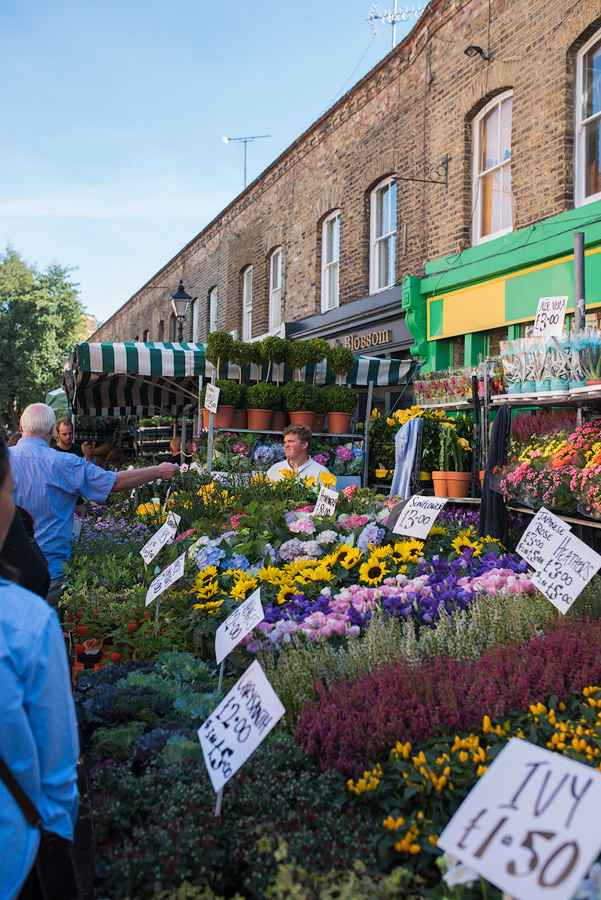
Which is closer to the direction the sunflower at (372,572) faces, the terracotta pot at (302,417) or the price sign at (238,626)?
the price sign

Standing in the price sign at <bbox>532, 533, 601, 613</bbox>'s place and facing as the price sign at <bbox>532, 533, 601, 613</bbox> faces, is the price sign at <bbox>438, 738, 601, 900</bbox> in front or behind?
in front

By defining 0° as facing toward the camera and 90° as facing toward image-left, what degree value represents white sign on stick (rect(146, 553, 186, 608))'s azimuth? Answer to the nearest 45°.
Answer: approximately 45°

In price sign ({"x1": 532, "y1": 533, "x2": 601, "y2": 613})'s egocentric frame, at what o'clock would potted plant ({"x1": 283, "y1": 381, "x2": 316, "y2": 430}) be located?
The potted plant is roughly at 5 o'clock from the price sign.

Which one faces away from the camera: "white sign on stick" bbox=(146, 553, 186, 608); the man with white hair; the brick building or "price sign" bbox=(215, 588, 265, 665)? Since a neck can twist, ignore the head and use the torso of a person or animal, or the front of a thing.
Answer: the man with white hair

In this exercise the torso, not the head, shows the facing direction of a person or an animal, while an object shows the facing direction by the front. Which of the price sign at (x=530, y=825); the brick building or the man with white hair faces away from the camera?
the man with white hair

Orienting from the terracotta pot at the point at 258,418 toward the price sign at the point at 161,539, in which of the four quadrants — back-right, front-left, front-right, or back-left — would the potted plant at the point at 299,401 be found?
back-left

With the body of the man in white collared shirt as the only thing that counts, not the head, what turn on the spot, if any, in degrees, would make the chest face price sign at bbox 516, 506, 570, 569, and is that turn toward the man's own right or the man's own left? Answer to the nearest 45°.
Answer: approximately 45° to the man's own left

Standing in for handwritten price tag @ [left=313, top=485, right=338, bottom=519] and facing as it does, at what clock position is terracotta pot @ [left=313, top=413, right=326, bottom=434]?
The terracotta pot is roughly at 6 o'clock from the handwritten price tag.

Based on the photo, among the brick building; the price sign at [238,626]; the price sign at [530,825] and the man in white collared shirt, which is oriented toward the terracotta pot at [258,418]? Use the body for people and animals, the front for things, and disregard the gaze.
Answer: the brick building

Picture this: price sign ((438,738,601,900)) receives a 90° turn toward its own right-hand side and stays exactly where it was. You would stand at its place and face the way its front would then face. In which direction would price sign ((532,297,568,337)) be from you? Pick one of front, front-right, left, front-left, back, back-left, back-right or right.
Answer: right
